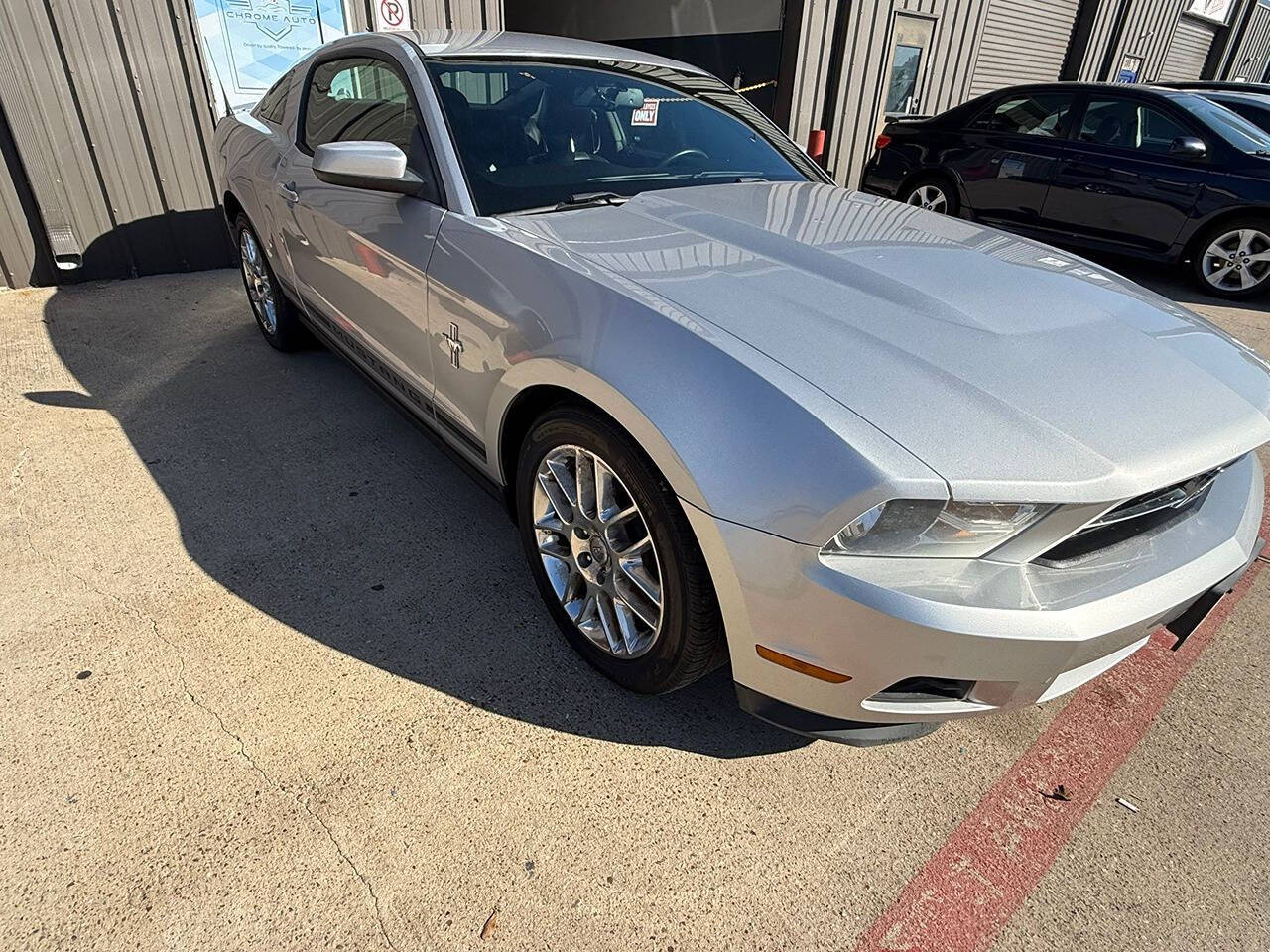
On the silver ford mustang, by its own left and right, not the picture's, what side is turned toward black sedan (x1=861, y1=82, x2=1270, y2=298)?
left

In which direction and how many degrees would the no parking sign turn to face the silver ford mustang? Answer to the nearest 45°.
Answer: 0° — it already faces it

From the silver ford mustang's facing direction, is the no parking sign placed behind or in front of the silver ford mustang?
behind

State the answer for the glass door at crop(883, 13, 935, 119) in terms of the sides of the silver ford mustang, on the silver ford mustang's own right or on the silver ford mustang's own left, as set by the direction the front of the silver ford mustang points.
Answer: on the silver ford mustang's own left

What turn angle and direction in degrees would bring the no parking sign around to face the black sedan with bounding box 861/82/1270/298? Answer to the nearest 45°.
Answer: approximately 90° to its left

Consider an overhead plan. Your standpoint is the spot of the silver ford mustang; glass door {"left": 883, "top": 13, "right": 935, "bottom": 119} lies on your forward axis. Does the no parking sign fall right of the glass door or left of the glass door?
left

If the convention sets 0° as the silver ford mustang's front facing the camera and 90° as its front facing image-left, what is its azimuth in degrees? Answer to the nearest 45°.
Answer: approximately 315°

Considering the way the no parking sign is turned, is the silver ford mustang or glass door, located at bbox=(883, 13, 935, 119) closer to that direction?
the silver ford mustang

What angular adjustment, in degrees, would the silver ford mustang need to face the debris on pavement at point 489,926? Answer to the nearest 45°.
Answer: approximately 90° to its right

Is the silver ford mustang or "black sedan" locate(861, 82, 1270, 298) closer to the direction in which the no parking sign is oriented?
the silver ford mustang

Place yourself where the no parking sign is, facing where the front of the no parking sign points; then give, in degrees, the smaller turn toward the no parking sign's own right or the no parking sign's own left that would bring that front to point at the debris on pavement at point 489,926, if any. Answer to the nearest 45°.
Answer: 0° — it already faces it
